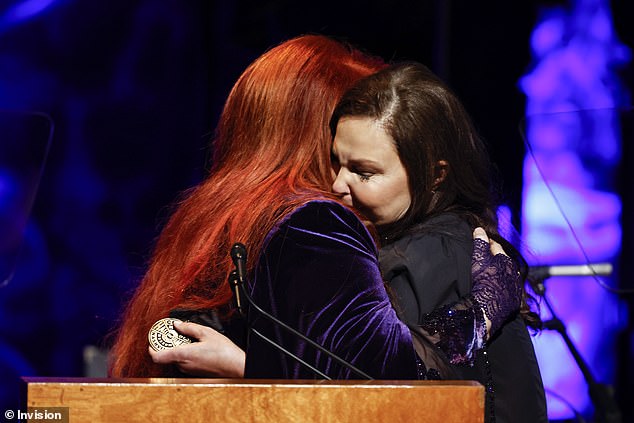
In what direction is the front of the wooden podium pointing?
toward the camera

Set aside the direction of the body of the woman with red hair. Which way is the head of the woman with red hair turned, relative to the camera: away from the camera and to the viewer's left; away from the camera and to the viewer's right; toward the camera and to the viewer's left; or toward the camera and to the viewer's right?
away from the camera and to the viewer's right

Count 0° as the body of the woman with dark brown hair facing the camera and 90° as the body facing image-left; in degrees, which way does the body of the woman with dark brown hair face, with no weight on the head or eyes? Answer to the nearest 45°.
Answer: approximately 90°

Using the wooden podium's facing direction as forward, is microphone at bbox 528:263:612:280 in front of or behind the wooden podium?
behind

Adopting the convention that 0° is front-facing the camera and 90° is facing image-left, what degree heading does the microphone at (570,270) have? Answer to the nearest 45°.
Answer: approximately 90°

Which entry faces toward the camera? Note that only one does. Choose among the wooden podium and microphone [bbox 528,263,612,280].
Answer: the wooden podium

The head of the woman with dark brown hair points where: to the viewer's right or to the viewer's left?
to the viewer's left
